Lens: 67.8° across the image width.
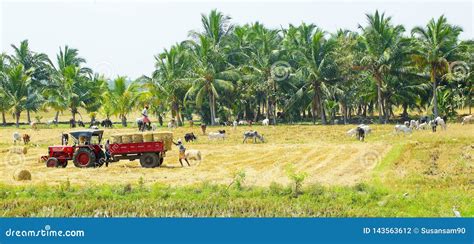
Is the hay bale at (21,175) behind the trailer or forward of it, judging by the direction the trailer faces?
forward

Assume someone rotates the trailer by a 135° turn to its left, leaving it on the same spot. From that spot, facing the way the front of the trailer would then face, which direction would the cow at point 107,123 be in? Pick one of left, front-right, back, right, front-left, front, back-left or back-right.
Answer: back-left

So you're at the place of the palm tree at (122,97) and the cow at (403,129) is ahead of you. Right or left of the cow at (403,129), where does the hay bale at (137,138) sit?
right

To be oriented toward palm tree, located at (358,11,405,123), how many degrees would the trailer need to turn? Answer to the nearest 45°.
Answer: approximately 135° to its right

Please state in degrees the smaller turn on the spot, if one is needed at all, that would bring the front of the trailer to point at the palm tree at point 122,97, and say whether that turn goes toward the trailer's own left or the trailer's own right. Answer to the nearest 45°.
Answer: approximately 90° to the trailer's own right

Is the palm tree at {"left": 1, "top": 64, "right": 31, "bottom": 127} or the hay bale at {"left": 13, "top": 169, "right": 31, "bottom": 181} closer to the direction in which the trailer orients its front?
the hay bale

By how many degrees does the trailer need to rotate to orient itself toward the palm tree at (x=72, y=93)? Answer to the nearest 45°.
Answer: approximately 90° to its right

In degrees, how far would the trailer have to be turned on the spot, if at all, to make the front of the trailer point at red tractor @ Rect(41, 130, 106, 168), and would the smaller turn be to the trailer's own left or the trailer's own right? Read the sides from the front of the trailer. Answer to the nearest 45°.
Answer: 0° — it already faces it

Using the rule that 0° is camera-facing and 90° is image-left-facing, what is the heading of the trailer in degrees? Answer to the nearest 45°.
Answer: approximately 90°
